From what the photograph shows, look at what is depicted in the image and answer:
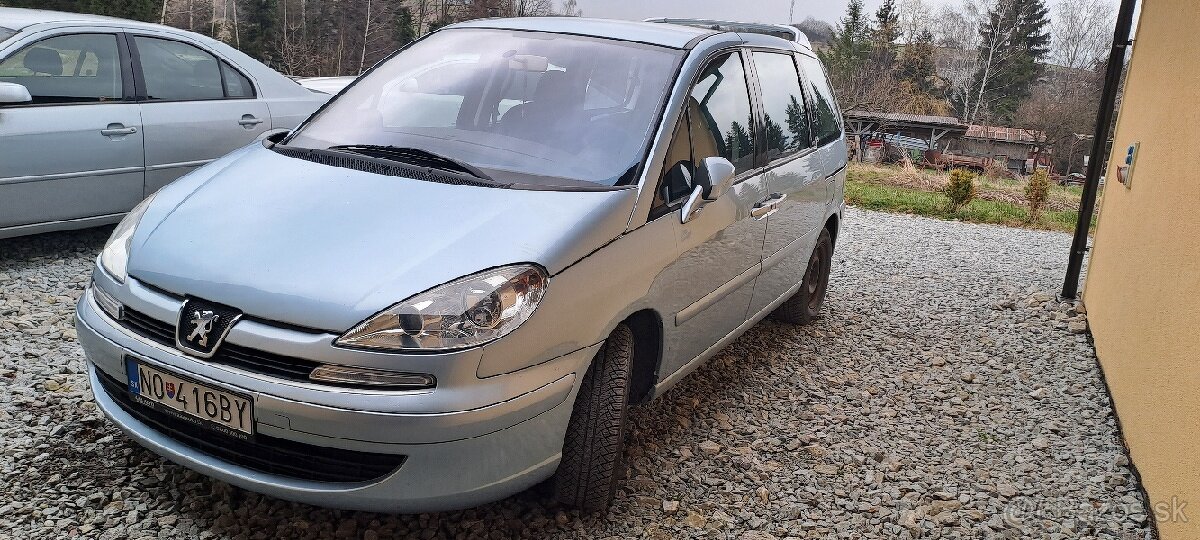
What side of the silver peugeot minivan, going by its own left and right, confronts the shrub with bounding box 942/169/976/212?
back

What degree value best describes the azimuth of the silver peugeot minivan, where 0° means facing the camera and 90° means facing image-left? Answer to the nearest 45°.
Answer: approximately 45°

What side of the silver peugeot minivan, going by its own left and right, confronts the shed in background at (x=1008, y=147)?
back

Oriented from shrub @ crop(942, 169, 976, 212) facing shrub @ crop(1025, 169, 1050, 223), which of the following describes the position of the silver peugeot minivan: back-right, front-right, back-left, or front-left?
back-right

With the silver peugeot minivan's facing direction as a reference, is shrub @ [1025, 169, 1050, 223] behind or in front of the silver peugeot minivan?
behind

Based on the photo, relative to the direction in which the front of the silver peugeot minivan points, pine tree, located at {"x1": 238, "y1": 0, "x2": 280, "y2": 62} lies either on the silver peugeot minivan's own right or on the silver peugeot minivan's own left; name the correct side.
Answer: on the silver peugeot minivan's own right

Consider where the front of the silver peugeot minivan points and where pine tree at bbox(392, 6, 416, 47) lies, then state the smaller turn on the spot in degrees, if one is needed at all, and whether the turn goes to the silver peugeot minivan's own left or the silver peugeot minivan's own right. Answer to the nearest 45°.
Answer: approximately 135° to the silver peugeot minivan's own right

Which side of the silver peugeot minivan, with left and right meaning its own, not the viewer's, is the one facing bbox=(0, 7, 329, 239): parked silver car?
right
